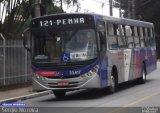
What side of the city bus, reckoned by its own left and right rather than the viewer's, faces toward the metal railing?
right

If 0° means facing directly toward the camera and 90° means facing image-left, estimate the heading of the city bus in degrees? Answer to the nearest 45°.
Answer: approximately 45°

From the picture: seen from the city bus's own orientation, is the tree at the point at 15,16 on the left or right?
on its right

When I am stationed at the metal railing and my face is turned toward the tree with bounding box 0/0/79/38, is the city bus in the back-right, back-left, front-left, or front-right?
back-right
